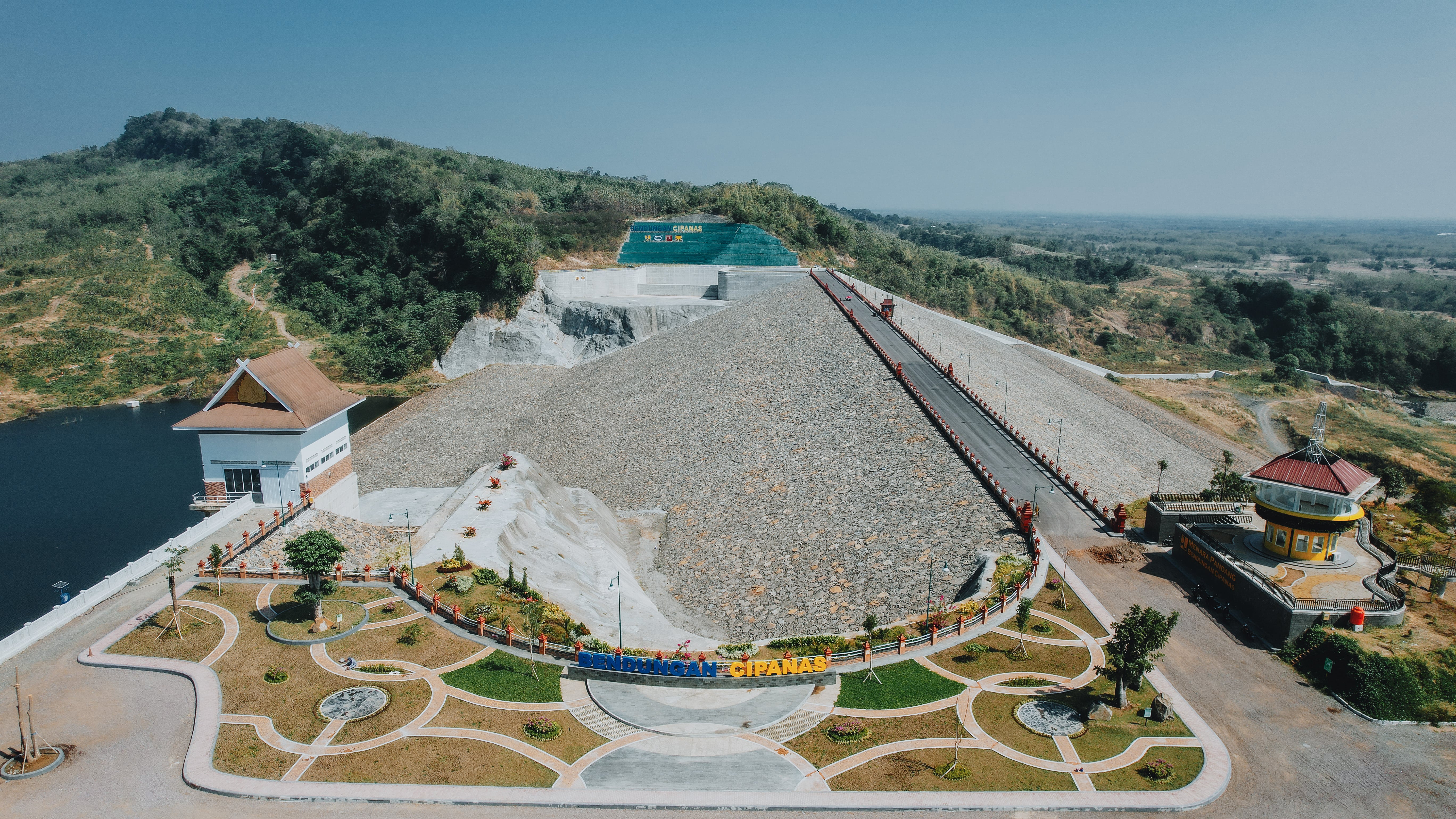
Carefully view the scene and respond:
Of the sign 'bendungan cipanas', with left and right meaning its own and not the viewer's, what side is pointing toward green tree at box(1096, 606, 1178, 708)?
left

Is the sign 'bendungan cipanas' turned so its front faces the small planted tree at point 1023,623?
no

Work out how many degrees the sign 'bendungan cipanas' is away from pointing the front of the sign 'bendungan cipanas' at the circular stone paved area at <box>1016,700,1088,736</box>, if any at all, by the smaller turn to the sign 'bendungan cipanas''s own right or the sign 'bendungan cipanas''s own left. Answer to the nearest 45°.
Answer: approximately 90° to the sign 'bendungan cipanas''s own left

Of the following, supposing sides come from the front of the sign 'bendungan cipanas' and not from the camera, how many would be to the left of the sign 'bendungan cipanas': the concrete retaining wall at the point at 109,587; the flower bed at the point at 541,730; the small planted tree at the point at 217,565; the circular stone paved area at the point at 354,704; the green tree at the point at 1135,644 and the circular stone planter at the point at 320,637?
1

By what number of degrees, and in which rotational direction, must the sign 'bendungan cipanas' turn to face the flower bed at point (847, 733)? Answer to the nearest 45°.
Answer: approximately 45° to its left

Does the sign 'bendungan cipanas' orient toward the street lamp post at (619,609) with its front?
no

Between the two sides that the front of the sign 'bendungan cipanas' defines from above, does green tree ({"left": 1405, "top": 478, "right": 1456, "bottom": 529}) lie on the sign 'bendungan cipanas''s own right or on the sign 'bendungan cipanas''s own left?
on the sign 'bendungan cipanas''s own left

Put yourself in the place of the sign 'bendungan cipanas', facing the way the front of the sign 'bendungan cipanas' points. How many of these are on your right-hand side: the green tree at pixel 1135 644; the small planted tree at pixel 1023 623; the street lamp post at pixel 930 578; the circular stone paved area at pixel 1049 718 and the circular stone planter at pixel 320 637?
1

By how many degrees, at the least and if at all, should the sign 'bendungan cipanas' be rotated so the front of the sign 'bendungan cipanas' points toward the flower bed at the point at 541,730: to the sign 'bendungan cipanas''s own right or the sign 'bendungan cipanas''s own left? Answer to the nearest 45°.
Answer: approximately 45° to the sign 'bendungan cipanas''s own right

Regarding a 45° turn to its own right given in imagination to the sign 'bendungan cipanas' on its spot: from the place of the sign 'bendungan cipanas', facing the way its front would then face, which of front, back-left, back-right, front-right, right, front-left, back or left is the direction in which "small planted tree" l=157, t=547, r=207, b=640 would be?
front-right

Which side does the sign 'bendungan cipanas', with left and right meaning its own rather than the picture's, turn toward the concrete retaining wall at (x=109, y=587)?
right

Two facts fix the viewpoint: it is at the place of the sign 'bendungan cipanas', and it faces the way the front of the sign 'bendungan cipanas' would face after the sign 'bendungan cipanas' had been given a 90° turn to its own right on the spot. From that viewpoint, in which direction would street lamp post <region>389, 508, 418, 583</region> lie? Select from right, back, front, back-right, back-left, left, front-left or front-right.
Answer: front-right

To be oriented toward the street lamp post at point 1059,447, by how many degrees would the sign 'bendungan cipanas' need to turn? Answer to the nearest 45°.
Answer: approximately 135° to its left

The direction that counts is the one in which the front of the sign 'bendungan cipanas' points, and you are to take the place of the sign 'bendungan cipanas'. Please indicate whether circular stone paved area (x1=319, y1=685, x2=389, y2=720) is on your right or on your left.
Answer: on your right

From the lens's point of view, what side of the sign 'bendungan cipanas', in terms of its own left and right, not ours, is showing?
front

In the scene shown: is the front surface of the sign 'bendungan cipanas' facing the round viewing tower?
no

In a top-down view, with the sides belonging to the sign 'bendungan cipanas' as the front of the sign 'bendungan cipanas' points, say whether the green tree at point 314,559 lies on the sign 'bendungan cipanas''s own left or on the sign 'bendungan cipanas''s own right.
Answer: on the sign 'bendungan cipanas''s own right
